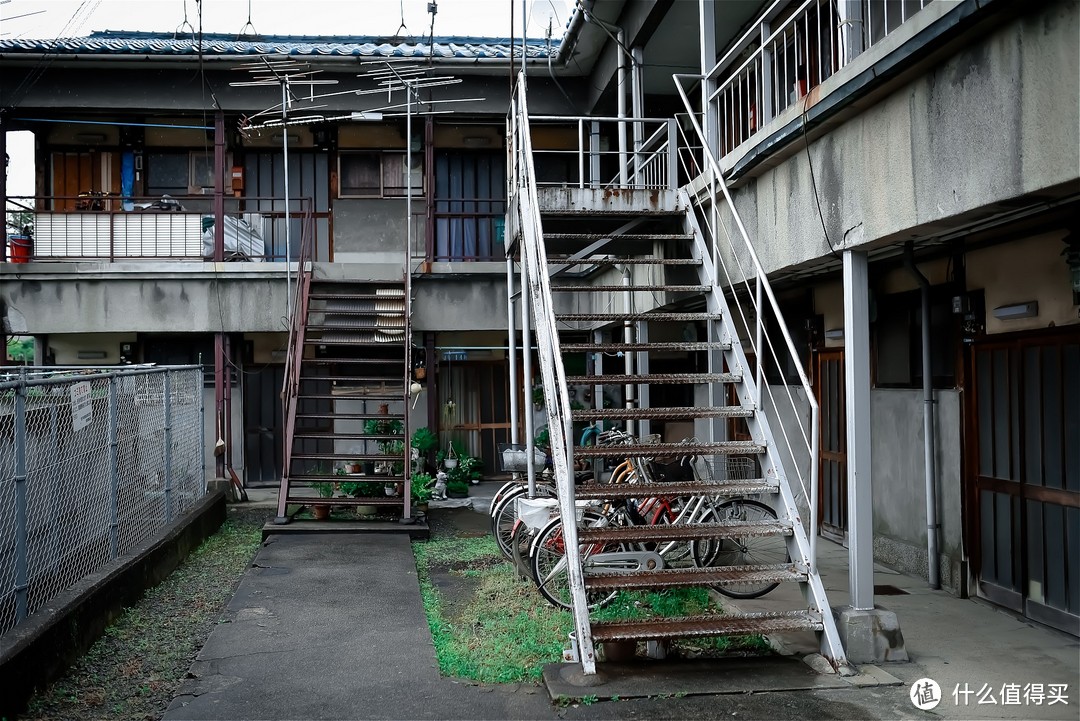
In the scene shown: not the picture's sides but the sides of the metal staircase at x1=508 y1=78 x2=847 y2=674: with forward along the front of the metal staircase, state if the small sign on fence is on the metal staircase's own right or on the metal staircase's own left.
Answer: on the metal staircase's own right

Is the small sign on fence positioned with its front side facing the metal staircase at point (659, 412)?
yes

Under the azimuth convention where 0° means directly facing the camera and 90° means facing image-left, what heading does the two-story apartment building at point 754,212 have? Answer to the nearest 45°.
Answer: approximately 45°

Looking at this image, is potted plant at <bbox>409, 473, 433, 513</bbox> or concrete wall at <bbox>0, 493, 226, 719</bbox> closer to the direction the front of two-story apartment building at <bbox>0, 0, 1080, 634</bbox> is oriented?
the concrete wall

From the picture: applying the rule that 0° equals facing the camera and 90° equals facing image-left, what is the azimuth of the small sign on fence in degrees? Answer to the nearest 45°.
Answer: approximately 315°

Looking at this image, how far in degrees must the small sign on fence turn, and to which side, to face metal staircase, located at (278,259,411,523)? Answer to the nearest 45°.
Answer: approximately 90° to its left

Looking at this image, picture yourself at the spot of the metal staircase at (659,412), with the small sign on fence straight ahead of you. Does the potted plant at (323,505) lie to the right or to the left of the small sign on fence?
right

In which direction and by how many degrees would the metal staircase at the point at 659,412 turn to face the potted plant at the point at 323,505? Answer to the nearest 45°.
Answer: approximately 135° to its right

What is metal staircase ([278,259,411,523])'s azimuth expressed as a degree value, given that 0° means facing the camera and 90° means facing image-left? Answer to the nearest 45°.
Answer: approximately 0°

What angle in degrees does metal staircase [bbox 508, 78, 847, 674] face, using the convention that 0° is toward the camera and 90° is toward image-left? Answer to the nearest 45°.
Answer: approximately 0°

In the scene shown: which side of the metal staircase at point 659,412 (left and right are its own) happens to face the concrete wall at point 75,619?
right
